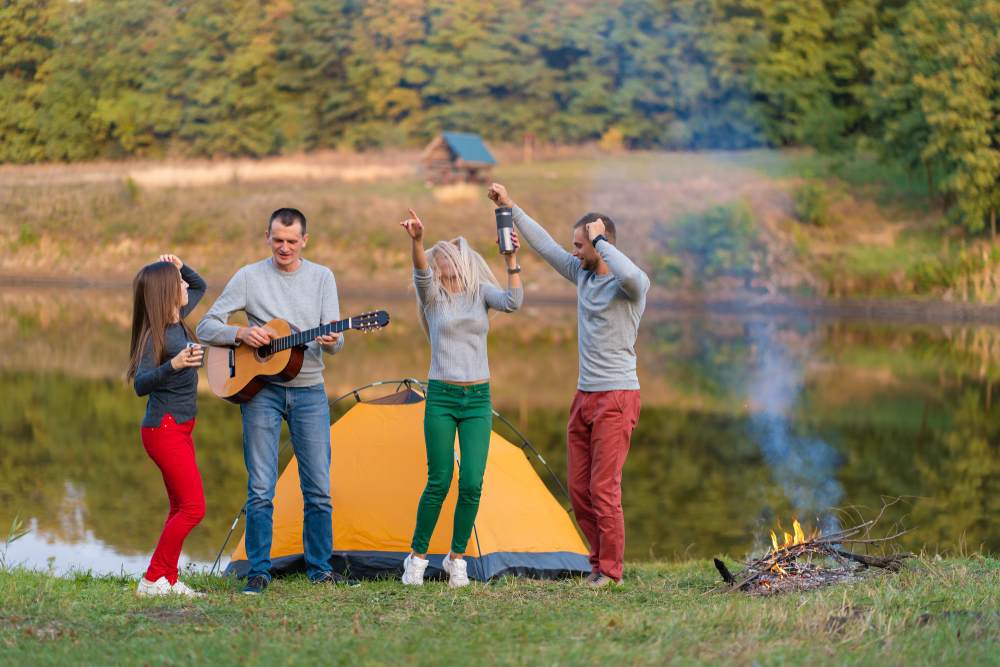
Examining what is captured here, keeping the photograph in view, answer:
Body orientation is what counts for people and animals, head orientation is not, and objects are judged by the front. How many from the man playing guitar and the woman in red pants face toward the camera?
1

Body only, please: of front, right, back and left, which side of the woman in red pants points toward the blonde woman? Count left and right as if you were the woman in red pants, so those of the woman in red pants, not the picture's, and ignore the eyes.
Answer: front

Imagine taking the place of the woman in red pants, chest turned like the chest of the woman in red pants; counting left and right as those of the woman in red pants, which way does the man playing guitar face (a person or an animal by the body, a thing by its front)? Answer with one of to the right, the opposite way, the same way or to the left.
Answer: to the right

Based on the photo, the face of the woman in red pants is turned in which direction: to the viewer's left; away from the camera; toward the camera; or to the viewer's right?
to the viewer's right

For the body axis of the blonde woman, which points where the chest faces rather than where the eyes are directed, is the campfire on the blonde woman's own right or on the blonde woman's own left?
on the blonde woman's own left

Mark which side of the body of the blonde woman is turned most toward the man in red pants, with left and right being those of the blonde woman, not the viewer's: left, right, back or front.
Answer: left

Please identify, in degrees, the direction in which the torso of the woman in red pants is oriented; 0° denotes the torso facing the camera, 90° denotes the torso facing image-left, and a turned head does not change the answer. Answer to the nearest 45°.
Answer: approximately 270°

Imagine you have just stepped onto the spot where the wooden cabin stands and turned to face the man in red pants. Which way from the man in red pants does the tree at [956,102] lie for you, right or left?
left

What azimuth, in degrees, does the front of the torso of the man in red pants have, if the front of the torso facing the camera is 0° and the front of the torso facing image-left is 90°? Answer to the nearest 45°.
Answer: approximately 45°

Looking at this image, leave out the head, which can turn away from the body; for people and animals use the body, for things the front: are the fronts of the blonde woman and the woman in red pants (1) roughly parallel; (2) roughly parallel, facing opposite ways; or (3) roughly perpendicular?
roughly perpendicular

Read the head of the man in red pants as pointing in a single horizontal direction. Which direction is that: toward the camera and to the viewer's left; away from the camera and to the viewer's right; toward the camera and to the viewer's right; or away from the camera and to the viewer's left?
toward the camera and to the viewer's left

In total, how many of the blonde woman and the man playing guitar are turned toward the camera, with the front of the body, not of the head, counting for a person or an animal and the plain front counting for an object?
2

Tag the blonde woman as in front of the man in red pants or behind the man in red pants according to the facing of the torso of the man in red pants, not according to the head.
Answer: in front

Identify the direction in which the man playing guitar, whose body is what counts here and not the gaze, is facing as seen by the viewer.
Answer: toward the camera

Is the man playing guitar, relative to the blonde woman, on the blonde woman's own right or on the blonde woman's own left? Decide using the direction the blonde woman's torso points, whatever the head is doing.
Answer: on the blonde woman's own right

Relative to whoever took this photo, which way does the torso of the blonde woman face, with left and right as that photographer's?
facing the viewer
